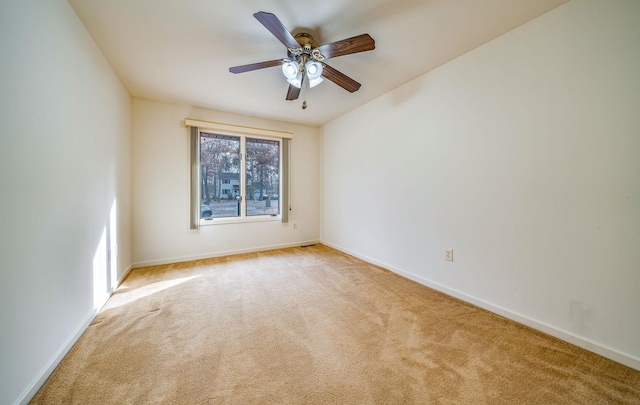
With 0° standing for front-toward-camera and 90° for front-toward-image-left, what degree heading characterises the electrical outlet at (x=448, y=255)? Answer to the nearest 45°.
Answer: approximately 45°

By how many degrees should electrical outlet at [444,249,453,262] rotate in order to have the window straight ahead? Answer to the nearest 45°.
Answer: approximately 45° to its right
